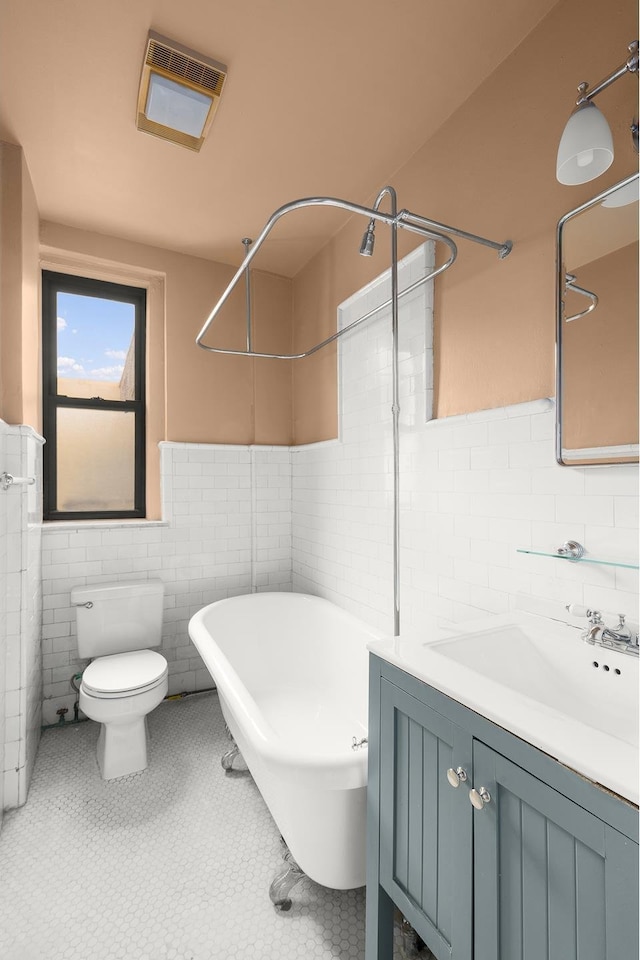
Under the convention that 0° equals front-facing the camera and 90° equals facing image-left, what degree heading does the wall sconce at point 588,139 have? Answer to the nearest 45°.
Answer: approximately 45°

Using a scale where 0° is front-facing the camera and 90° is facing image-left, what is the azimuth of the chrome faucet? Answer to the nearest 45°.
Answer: approximately 45°

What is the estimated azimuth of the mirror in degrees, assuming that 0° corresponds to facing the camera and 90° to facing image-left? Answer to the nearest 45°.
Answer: approximately 45°
